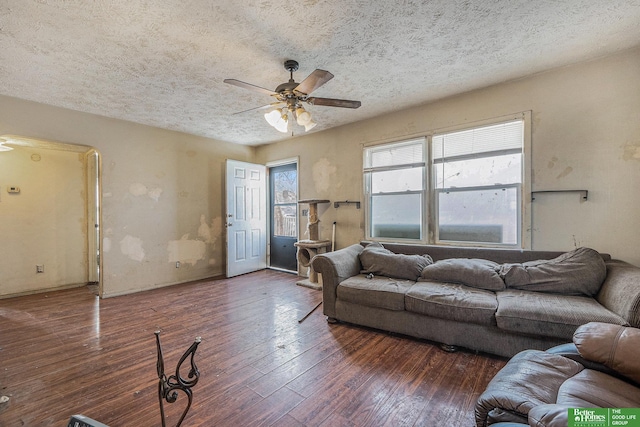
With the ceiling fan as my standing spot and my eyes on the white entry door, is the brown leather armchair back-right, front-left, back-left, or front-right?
back-right

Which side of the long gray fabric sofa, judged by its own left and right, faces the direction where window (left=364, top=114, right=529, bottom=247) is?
back

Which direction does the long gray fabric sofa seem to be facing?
toward the camera

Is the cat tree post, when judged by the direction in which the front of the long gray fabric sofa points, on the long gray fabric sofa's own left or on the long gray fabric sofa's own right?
on the long gray fabric sofa's own right

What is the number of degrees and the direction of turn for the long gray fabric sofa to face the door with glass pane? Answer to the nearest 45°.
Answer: approximately 135° to its right

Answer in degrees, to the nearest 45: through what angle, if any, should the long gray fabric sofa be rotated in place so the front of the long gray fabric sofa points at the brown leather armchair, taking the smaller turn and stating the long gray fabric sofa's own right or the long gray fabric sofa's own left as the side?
0° — it already faces it

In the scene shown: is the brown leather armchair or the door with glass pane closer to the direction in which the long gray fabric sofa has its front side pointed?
the brown leather armchair

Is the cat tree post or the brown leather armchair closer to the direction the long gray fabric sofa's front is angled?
the brown leather armchair
